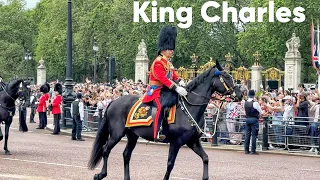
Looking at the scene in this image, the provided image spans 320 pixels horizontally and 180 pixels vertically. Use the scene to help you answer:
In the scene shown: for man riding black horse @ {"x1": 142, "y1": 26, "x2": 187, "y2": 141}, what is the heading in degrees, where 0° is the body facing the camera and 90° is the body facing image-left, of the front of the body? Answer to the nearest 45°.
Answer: approximately 270°

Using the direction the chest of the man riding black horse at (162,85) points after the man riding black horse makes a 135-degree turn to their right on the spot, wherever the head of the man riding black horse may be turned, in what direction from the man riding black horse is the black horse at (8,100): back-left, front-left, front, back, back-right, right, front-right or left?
right

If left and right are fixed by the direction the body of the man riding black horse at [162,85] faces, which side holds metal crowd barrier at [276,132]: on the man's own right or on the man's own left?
on the man's own left

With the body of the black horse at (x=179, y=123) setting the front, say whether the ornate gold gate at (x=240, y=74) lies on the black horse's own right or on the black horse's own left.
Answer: on the black horse's own left

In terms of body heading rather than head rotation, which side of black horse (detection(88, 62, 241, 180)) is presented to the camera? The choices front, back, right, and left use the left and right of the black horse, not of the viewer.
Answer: right

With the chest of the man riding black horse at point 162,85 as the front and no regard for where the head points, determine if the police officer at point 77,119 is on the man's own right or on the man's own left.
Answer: on the man's own left

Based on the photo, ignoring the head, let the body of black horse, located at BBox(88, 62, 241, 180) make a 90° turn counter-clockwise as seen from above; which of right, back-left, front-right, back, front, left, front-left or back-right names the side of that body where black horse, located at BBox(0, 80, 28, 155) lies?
front-left

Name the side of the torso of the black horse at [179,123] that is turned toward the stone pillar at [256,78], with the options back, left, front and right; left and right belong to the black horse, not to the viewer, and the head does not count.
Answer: left
